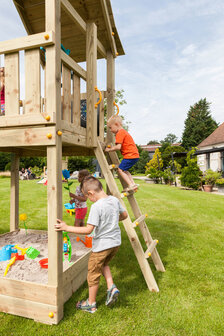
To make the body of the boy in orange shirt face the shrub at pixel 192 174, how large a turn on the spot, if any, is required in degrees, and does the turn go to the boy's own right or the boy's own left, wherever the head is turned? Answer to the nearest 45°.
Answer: approximately 90° to the boy's own right

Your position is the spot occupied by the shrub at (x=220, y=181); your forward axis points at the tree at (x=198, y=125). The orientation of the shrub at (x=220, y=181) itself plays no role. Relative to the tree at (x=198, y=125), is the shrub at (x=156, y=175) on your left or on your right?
left

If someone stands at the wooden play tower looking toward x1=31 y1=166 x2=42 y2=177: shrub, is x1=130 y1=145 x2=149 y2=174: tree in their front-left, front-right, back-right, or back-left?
front-right

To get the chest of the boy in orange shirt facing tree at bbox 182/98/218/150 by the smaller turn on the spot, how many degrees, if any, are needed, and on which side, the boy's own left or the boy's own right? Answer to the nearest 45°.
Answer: approximately 90° to the boy's own right

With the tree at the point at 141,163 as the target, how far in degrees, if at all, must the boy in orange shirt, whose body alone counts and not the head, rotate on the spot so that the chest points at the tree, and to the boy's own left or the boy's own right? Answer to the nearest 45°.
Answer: approximately 90° to the boy's own right

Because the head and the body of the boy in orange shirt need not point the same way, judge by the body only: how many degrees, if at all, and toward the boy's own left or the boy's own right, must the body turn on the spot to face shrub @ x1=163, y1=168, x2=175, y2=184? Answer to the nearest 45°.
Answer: approximately 90° to the boy's own right

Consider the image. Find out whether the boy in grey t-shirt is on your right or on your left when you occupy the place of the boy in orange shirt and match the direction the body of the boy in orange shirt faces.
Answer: on your left

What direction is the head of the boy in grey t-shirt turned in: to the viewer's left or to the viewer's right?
to the viewer's left

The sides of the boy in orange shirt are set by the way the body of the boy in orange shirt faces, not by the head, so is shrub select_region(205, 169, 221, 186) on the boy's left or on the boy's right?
on the boy's right

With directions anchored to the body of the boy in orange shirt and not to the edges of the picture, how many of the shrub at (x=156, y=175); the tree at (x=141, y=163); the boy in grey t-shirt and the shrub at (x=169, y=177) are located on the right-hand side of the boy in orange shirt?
3

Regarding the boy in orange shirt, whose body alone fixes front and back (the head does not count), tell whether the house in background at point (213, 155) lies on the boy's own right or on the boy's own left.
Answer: on the boy's own right

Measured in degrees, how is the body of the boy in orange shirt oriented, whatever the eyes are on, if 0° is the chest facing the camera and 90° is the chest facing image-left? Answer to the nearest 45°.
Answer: approximately 90°

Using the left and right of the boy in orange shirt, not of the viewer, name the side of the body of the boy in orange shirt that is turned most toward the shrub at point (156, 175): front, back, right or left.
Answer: right
